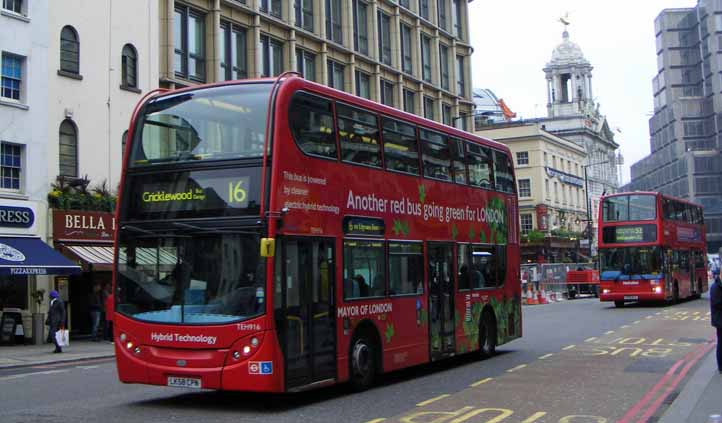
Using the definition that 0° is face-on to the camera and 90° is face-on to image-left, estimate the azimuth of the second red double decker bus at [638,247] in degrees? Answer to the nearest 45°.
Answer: approximately 45°

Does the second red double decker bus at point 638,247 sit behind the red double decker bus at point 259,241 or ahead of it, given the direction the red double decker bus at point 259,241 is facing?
behind

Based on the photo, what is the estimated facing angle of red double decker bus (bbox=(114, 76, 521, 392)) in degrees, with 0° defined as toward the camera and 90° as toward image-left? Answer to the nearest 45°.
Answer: approximately 45°

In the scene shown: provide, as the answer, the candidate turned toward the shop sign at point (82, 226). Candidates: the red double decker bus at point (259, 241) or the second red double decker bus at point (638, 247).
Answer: the second red double decker bus

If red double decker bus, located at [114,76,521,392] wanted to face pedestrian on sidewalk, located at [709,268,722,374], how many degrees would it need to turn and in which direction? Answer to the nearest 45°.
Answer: approximately 135° to its left

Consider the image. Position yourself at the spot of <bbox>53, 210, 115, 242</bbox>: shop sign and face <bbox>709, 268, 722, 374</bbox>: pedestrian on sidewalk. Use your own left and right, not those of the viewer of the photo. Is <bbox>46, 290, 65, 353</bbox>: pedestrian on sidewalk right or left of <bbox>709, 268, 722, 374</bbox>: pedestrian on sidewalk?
right

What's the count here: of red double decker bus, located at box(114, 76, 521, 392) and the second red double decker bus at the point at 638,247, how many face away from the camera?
0

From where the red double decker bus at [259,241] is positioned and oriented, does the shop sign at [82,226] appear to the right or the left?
on its right

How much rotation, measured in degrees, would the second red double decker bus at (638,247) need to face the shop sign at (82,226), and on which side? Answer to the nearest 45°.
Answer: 0° — it already faces it

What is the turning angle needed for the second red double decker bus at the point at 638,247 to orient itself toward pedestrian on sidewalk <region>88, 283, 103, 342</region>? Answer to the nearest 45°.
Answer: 0° — it already faces them
